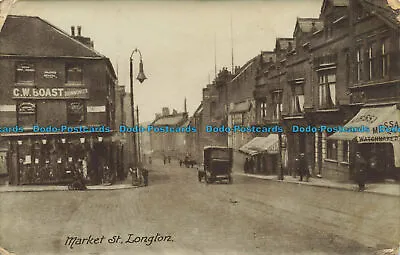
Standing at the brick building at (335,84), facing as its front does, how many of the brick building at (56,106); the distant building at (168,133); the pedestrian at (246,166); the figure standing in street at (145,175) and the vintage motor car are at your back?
0

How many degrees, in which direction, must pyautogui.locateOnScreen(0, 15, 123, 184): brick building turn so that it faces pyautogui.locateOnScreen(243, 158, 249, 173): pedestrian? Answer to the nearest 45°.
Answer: approximately 90° to its left

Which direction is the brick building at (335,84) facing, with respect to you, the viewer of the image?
facing the viewer and to the left of the viewer

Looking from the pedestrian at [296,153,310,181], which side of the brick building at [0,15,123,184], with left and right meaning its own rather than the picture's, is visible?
left

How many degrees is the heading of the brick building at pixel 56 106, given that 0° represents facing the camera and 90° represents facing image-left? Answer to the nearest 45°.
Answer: approximately 0°

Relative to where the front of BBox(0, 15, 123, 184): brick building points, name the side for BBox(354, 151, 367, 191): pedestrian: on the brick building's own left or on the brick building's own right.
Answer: on the brick building's own left

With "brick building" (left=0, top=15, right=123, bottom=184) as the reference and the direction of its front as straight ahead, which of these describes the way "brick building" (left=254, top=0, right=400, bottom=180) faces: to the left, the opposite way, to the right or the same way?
to the right

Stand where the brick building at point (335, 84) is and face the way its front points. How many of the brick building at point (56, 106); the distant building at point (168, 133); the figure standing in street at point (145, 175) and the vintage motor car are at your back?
0
